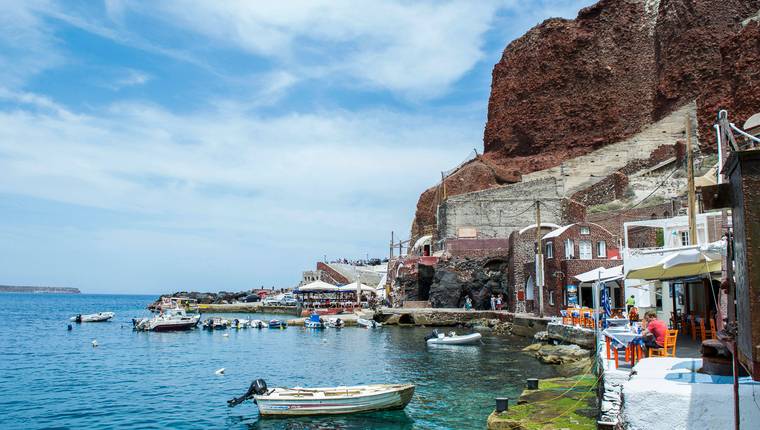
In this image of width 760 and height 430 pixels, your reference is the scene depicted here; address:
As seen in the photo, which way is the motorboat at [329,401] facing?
to the viewer's right

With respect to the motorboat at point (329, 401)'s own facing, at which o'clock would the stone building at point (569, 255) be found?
The stone building is roughly at 10 o'clock from the motorboat.

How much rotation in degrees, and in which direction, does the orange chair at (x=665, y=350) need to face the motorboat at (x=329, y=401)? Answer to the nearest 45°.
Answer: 0° — it already faces it

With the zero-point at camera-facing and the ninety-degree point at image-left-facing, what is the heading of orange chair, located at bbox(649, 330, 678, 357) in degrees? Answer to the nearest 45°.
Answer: approximately 90°

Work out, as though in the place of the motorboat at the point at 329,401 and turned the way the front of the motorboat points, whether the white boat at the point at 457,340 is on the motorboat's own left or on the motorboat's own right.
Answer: on the motorboat's own left

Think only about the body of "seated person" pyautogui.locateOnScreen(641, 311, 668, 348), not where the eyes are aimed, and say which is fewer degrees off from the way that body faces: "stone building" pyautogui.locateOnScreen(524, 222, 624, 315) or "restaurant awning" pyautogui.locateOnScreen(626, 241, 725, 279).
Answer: the stone building

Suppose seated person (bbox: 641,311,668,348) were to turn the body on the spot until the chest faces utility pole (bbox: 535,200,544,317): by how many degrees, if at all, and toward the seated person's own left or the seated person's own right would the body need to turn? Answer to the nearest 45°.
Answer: approximately 90° to the seated person's own right

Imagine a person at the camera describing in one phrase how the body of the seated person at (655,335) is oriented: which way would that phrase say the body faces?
to the viewer's left
